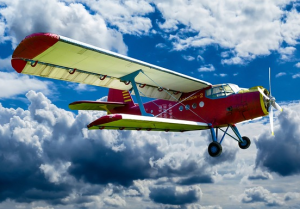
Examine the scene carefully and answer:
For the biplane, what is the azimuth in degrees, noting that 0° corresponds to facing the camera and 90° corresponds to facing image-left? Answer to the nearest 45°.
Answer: approximately 315°
